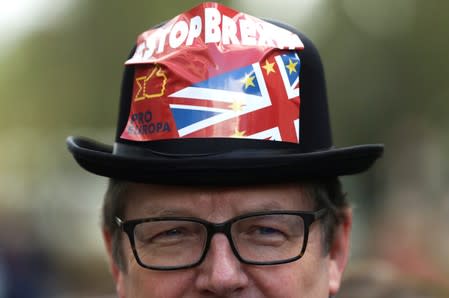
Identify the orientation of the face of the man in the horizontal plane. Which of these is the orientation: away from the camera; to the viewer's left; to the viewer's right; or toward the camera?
toward the camera
